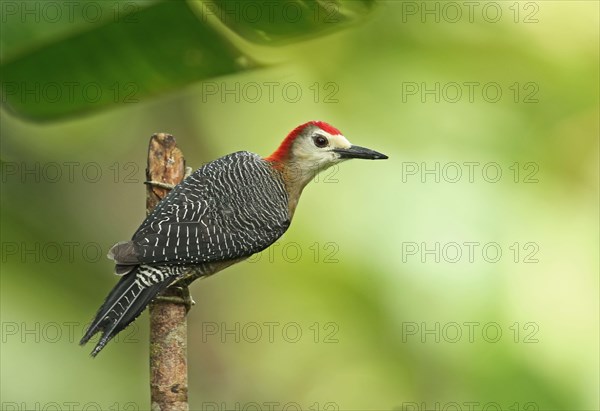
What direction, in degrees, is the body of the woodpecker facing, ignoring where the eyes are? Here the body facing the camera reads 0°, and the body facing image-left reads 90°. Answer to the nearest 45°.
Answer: approximately 270°
